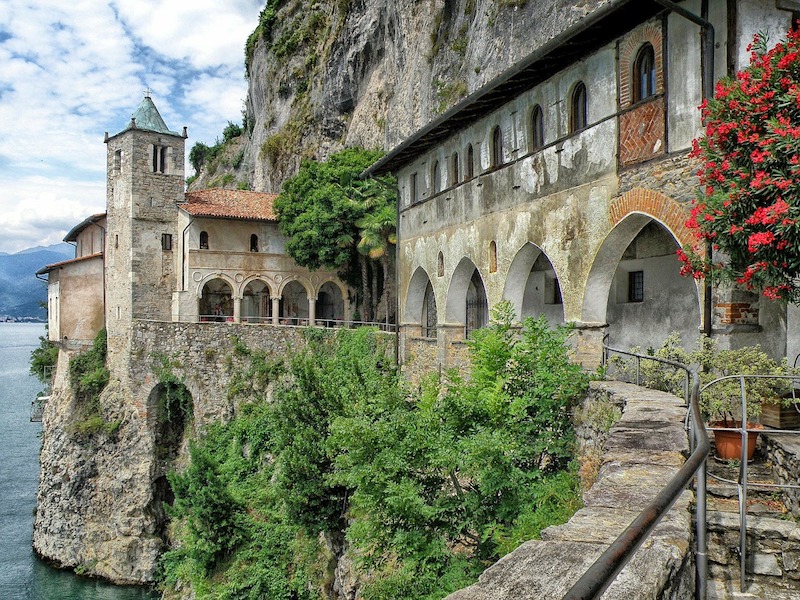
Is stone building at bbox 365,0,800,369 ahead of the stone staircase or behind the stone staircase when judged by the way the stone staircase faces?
behind

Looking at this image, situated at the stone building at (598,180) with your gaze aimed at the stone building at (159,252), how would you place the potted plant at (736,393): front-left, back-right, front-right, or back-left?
back-left

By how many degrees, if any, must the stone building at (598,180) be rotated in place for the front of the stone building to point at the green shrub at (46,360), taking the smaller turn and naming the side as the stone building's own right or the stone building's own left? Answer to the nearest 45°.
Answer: approximately 90° to the stone building's own right

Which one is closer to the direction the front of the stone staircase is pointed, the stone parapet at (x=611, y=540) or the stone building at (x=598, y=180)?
the stone parapet

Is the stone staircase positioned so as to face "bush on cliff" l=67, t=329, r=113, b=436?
no

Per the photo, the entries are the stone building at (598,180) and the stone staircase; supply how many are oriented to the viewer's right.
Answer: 0

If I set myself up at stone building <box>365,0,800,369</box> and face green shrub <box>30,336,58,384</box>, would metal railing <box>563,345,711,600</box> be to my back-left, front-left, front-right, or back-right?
back-left

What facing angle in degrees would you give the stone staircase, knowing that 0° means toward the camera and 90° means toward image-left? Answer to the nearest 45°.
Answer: approximately 0°

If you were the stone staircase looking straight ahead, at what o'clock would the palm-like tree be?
The palm-like tree is roughly at 5 o'clock from the stone staircase.

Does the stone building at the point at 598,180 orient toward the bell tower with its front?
no

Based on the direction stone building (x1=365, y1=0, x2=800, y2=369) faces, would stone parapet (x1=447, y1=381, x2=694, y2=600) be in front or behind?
in front

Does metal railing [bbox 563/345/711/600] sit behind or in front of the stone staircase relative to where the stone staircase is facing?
in front

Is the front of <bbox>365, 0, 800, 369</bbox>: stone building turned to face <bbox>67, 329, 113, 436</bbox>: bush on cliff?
no

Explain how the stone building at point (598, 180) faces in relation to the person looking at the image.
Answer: facing the viewer and to the left of the viewer
